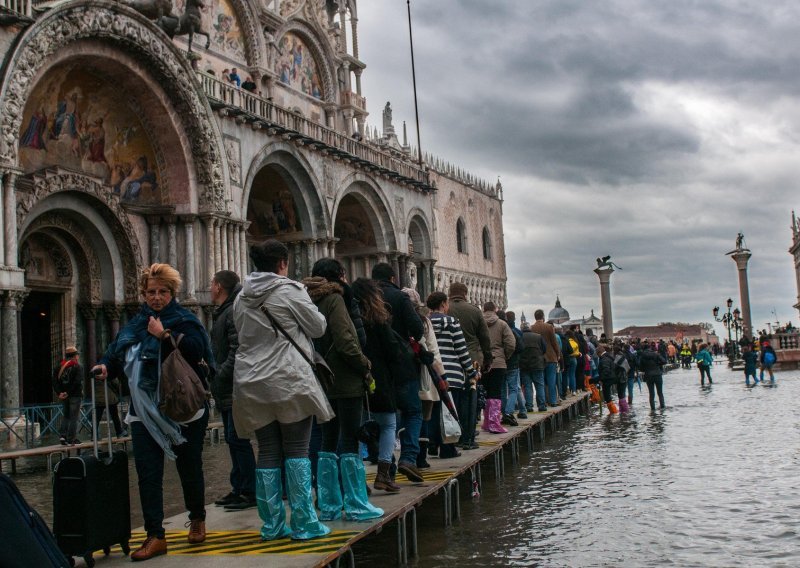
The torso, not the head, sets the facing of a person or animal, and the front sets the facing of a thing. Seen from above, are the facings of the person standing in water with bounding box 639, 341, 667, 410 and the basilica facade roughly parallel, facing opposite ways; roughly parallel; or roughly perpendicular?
roughly perpendicular

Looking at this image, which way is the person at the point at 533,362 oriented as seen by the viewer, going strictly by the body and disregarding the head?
away from the camera

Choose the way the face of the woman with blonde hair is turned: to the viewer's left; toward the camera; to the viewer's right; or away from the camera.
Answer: toward the camera

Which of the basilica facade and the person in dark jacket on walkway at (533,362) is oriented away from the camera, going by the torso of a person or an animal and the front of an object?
the person in dark jacket on walkway

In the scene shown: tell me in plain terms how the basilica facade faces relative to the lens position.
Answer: facing the viewer and to the right of the viewer

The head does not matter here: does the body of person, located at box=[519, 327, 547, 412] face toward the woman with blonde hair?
no

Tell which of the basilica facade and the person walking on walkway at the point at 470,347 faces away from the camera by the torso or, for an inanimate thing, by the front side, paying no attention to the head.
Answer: the person walking on walkway

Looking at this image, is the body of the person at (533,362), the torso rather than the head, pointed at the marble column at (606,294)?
yes

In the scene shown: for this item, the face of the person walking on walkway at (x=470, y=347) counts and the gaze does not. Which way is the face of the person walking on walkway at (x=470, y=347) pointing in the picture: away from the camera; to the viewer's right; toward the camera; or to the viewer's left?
away from the camera

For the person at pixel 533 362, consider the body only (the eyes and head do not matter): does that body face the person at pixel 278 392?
no

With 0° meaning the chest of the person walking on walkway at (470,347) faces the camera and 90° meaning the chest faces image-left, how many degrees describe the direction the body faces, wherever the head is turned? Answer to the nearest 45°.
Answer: approximately 180°

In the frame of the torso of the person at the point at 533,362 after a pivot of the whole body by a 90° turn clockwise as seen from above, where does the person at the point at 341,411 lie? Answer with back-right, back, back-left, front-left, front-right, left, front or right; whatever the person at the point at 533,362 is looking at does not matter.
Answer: right
